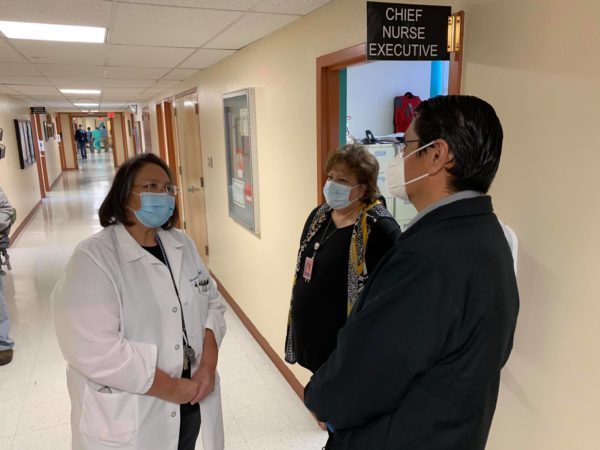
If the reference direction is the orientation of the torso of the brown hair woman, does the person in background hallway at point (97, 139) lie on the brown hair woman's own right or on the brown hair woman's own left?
on the brown hair woman's own right

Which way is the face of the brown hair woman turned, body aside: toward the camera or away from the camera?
toward the camera

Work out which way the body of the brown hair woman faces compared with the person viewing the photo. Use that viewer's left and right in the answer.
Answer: facing the viewer and to the left of the viewer

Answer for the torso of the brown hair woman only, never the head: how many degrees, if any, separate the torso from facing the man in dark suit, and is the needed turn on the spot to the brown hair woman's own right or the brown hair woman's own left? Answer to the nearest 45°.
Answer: approximately 45° to the brown hair woman's own left

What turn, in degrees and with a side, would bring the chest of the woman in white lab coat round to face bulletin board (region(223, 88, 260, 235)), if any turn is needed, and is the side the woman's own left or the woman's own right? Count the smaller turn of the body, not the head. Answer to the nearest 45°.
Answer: approximately 90° to the woman's own left

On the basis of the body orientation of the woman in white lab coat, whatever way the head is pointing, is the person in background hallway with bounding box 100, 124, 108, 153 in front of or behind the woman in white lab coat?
behind

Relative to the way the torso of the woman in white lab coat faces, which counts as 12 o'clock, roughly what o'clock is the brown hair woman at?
The brown hair woman is roughly at 10 o'clock from the woman in white lab coat.

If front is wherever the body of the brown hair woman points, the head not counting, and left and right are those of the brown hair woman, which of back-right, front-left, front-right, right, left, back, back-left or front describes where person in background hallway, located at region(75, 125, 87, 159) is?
right

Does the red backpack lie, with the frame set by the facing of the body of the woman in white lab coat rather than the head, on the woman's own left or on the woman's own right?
on the woman's own left

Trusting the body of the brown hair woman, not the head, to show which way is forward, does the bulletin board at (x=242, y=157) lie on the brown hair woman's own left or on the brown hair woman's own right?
on the brown hair woman's own right

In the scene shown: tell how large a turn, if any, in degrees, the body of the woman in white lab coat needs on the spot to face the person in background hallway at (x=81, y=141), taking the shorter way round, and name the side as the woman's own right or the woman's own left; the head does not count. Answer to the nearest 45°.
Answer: approximately 135° to the woman's own left

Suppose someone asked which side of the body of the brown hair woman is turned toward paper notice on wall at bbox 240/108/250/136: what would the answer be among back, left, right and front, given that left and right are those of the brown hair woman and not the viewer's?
right

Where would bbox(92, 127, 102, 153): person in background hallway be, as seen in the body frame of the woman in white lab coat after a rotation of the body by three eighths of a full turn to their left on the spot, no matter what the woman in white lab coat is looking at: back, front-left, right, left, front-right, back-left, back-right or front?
front

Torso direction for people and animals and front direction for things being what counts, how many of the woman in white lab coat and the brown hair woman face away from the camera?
0

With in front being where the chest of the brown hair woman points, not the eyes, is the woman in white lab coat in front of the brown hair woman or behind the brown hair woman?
in front

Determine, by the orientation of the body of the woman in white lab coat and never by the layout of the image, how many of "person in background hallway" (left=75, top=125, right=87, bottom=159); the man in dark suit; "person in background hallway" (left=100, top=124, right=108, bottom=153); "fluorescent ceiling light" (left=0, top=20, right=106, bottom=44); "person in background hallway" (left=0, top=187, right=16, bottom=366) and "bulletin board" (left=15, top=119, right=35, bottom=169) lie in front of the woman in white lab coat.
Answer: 1

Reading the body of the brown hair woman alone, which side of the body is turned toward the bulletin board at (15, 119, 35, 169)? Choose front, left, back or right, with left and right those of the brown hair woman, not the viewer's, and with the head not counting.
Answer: right
